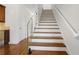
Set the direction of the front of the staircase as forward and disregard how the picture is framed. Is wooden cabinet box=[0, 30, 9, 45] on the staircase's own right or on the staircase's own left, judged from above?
on the staircase's own right

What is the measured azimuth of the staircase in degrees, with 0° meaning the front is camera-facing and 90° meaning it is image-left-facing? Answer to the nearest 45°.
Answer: approximately 0°

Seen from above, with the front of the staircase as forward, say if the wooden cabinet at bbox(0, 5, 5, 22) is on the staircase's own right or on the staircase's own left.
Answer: on the staircase's own right
